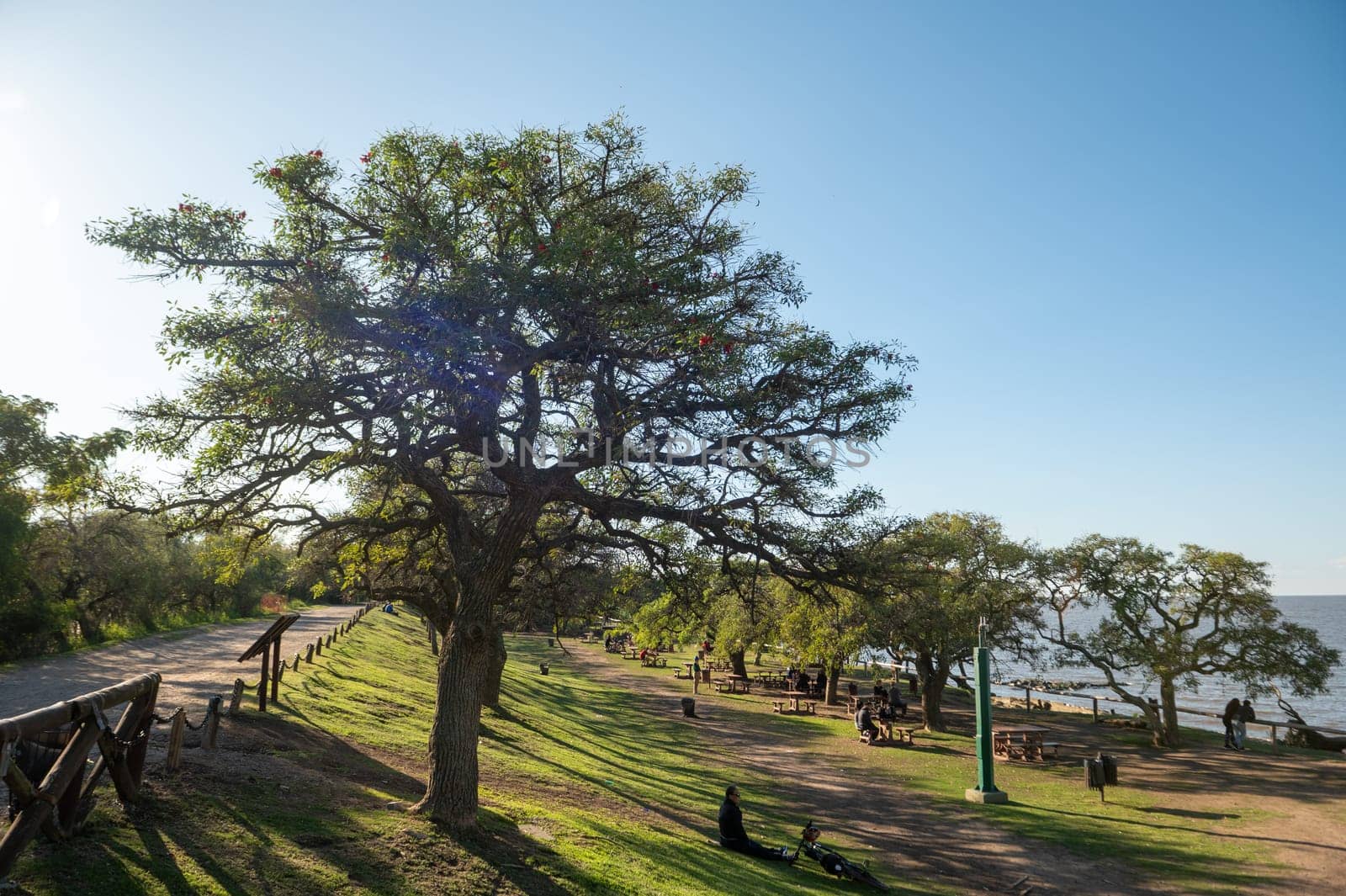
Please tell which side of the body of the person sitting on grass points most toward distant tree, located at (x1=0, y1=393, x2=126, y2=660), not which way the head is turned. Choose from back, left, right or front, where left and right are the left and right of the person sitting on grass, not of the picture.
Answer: back

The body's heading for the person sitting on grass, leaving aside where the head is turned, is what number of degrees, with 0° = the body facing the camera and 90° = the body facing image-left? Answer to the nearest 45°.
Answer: approximately 270°

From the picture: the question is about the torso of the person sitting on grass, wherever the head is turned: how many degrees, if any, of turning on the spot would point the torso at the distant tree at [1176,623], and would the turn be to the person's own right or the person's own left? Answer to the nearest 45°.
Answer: approximately 45° to the person's own left

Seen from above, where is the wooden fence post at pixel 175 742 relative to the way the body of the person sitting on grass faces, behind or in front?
behind

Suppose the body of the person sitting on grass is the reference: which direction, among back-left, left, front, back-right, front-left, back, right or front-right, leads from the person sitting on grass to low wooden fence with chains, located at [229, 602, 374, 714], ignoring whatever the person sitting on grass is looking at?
back

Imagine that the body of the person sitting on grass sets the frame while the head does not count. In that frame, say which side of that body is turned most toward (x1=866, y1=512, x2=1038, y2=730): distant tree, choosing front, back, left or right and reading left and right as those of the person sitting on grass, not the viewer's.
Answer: left

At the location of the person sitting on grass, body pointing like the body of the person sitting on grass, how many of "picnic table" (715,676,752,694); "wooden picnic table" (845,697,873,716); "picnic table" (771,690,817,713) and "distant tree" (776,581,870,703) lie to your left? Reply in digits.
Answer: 4

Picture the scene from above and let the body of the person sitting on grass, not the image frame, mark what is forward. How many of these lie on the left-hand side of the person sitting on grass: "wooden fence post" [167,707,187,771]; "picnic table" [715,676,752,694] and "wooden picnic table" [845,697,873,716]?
2

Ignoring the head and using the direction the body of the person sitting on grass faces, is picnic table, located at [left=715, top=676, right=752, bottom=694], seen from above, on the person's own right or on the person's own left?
on the person's own left

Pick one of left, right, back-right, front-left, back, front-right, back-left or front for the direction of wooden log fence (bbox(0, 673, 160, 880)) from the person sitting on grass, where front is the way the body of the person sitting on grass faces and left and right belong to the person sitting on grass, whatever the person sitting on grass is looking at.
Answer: back-right
